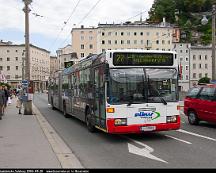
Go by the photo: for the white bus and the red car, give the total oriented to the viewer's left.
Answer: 0

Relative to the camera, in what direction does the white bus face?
facing the viewer and to the right of the viewer

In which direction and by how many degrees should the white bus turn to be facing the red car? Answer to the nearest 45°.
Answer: approximately 90° to its left
